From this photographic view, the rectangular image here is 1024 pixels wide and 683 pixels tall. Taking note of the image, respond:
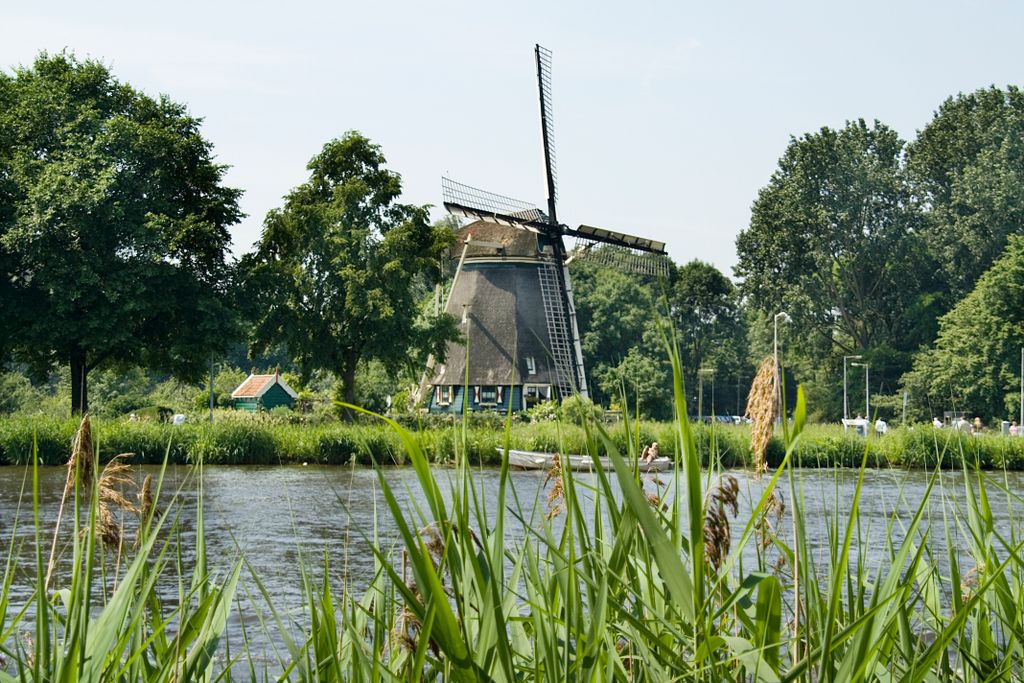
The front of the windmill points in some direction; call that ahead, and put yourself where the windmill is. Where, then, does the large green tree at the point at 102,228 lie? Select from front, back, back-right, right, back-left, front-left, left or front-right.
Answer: right

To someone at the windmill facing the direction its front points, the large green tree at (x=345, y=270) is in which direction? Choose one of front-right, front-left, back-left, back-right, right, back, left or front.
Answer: right
